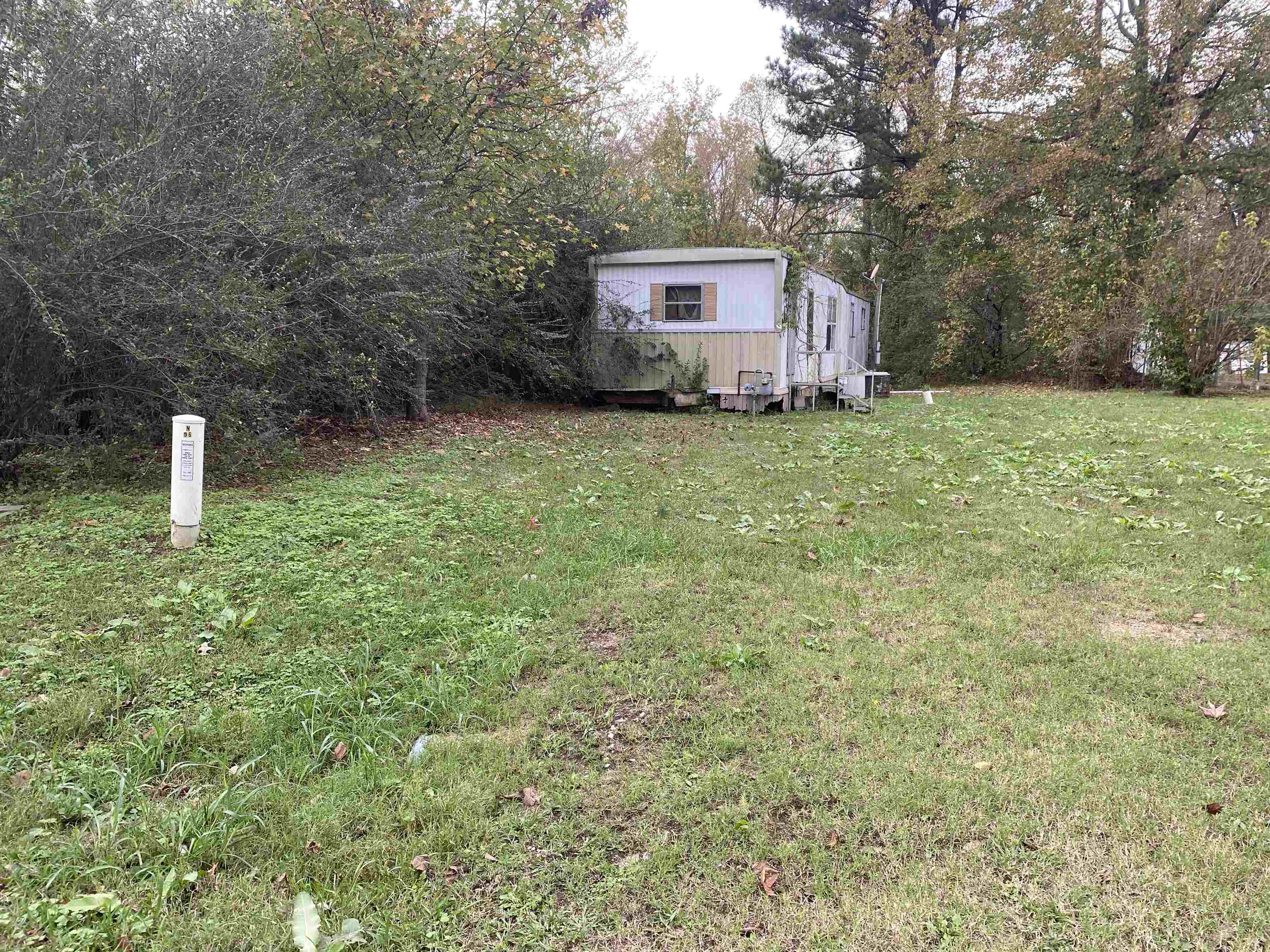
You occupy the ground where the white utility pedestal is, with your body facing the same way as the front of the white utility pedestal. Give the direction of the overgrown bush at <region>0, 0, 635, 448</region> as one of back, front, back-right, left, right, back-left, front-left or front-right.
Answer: back

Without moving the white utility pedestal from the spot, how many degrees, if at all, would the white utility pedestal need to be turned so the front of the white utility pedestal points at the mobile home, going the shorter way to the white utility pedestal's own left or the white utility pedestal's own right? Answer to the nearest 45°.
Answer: approximately 135° to the white utility pedestal's own left

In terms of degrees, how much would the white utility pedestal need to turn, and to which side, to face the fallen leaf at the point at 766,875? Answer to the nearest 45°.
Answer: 0° — it already faces it

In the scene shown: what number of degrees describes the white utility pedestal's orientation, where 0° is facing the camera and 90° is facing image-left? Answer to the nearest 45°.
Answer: approximately 0°

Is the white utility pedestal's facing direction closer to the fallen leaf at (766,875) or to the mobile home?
the fallen leaf

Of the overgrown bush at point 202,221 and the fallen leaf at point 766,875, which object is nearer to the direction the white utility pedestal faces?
the fallen leaf
